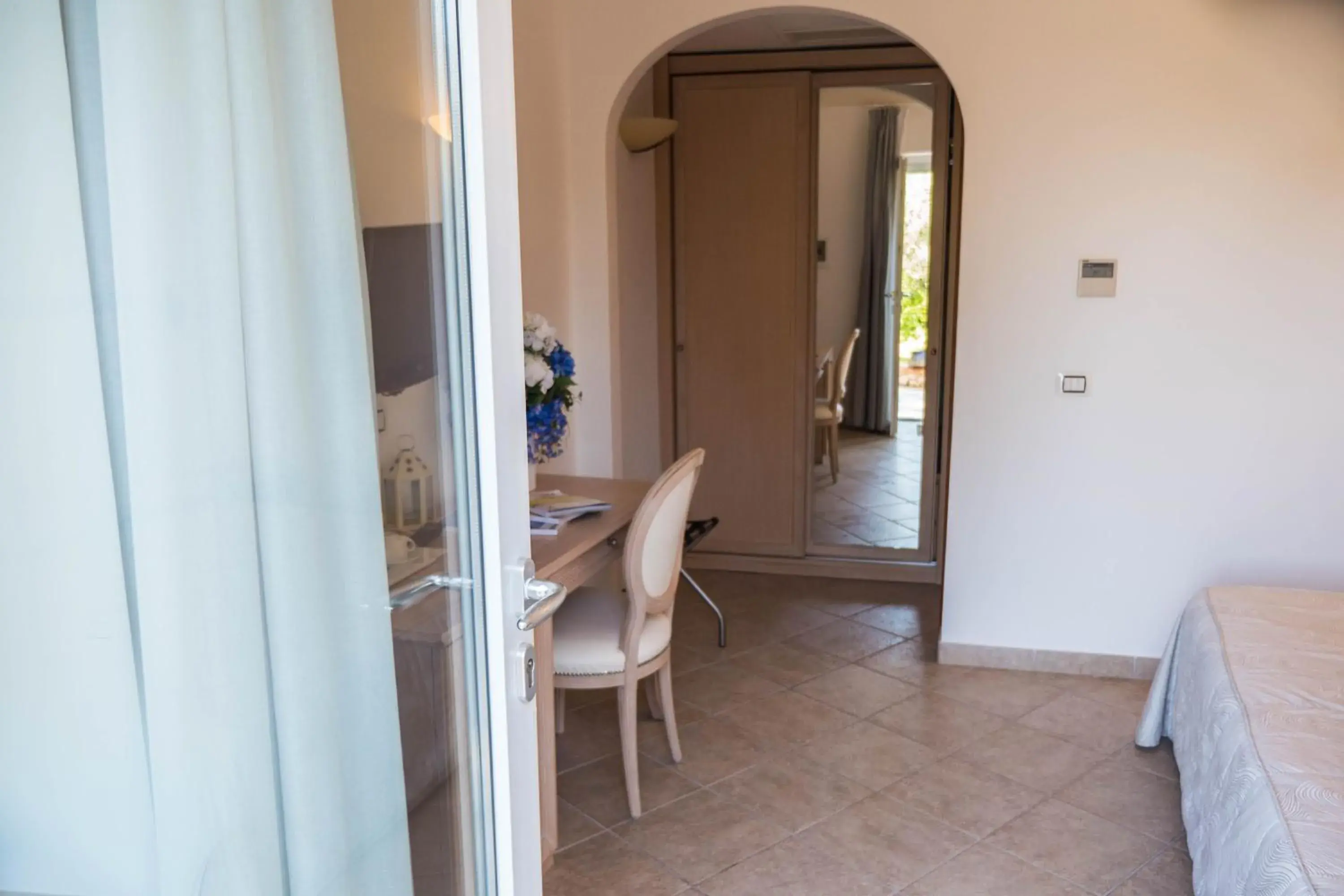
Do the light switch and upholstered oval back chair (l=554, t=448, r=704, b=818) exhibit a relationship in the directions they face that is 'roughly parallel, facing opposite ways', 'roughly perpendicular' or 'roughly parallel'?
roughly perpendicular

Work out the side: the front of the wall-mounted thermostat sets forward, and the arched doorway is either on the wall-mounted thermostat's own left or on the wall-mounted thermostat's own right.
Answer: on the wall-mounted thermostat's own right

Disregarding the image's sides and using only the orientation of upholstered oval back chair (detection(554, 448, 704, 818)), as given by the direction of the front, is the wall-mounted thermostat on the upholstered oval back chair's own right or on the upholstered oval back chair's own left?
on the upholstered oval back chair's own right

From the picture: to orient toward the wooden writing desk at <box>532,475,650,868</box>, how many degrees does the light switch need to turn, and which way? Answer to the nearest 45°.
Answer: approximately 45° to its right

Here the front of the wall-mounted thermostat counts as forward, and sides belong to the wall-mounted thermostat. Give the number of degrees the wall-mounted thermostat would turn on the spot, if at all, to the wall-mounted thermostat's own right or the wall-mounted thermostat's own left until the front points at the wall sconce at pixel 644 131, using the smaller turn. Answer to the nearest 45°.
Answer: approximately 90° to the wall-mounted thermostat's own right

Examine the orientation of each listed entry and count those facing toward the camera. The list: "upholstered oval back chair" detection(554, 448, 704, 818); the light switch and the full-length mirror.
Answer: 2

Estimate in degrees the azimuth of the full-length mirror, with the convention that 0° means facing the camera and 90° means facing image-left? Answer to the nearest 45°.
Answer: approximately 0°

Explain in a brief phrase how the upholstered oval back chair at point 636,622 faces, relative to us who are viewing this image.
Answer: facing away from the viewer and to the left of the viewer

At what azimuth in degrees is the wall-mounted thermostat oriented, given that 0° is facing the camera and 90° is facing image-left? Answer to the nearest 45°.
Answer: approximately 0°
